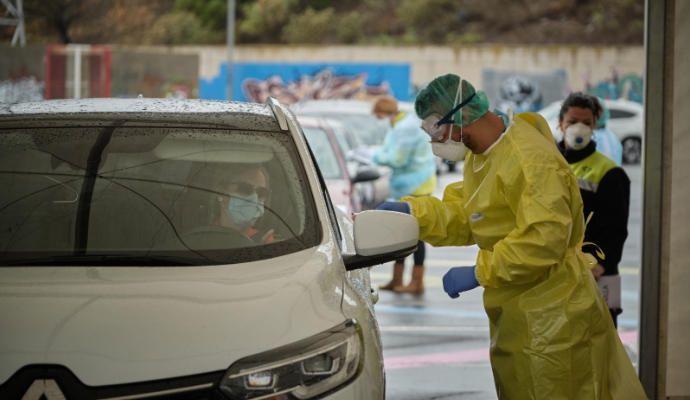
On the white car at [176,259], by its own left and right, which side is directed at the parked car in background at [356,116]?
back

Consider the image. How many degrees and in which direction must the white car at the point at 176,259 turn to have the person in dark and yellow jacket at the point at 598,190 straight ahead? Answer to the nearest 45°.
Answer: approximately 135° to its left

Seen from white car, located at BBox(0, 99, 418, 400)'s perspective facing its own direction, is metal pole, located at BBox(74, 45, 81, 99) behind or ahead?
behind

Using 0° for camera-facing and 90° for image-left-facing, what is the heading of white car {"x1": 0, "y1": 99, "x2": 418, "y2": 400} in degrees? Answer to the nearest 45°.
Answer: approximately 0°

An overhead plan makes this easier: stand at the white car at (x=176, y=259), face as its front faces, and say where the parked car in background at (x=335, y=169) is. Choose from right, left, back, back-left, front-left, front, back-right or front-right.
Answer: back

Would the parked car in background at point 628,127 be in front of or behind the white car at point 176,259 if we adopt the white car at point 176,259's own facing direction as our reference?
behind

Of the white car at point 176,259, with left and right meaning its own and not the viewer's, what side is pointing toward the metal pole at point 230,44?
back

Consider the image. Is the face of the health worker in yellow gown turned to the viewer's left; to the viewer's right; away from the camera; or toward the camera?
to the viewer's left
